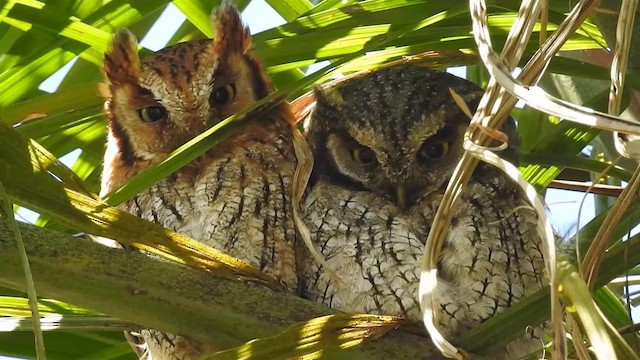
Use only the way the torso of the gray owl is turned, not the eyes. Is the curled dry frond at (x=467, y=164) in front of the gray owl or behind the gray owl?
in front

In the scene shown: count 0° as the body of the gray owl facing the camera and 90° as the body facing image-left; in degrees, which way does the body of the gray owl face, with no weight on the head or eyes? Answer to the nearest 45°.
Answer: approximately 0°
